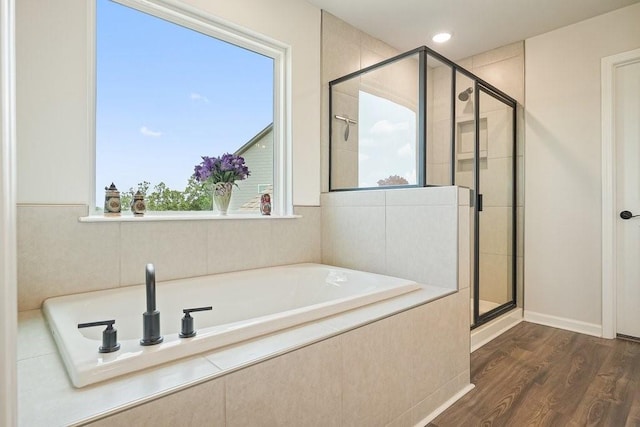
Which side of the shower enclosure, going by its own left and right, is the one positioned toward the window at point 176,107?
right

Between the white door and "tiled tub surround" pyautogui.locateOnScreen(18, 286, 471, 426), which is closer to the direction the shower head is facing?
the tiled tub surround

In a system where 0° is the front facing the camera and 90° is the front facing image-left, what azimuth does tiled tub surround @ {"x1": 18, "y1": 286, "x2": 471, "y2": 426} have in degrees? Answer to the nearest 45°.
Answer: approximately 315°

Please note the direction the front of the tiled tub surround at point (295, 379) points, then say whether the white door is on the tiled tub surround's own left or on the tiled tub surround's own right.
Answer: on the tiled tub surround's own left

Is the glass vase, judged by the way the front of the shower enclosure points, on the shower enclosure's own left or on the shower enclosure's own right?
on the shower enclosure's own right

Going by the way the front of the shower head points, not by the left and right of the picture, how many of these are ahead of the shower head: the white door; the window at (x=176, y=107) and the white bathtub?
2

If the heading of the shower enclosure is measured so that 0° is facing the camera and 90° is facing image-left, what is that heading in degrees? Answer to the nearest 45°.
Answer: approximately 315°

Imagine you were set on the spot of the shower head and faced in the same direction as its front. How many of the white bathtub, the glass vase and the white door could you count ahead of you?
2

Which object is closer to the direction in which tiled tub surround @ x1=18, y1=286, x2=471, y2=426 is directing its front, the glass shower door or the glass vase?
the glass shower door
